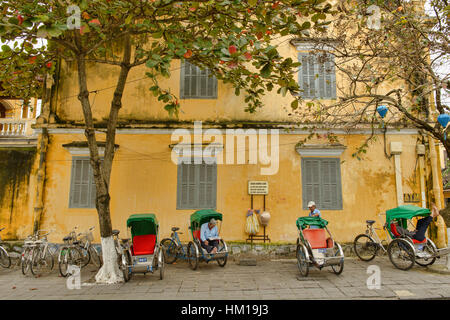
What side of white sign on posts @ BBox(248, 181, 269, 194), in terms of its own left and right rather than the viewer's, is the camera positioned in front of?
front

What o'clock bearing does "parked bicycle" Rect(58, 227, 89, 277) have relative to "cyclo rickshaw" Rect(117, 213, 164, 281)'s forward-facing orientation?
The parked bicycle is roughly at 4 o'clock from the cyclo rickshaw.

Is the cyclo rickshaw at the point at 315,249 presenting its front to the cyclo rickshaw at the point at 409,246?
no

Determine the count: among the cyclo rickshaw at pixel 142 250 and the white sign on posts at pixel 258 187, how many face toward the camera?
2

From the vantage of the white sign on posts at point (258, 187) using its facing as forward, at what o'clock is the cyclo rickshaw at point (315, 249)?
The cyclo rickshaw is roughly at 11 o'clock from the white sign on posts.

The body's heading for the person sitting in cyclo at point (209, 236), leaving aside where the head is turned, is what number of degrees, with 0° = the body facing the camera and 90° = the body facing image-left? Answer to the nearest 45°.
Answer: approximately 315°

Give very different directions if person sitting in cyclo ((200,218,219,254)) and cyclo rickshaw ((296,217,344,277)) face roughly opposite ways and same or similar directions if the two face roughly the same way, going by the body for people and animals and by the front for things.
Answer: same or similar directions

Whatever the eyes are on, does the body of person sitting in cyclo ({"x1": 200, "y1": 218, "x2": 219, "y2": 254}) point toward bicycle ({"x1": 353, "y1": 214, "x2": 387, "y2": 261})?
no

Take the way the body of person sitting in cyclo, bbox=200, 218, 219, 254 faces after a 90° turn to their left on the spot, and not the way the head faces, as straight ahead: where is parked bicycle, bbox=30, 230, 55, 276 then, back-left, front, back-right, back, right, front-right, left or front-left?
back-left

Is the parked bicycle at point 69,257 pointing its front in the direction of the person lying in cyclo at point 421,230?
no
